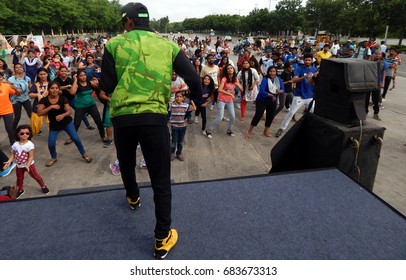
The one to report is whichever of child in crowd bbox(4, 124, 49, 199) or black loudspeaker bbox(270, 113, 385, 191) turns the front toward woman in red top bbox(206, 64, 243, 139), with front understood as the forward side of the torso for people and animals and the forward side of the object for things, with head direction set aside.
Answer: the black loudspeaker

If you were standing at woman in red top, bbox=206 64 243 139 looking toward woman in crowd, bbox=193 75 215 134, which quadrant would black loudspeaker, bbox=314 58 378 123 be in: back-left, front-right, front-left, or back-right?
back-left

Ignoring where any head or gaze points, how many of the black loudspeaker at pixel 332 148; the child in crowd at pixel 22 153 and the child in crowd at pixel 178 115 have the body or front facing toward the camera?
2

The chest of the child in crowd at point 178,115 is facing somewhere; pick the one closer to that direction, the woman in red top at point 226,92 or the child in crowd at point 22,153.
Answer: the child in crowd

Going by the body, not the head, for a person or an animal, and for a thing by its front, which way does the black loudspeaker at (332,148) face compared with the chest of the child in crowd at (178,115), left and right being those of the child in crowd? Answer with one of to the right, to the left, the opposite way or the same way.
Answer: the opposite way

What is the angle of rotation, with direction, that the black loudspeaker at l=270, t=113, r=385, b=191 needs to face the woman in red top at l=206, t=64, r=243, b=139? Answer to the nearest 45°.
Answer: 0° — it already faces them

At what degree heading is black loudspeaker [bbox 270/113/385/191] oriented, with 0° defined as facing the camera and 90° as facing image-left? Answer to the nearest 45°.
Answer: approximately 135°

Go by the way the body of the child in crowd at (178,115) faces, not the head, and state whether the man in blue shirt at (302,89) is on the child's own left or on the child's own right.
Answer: on the child's own left

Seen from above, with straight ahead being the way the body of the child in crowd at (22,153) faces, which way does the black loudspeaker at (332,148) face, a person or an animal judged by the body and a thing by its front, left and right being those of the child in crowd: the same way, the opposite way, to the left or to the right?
the opposite way

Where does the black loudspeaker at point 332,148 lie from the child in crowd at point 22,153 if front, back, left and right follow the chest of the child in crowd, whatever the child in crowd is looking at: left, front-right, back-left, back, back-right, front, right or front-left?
front-left
